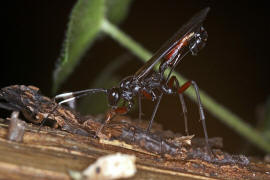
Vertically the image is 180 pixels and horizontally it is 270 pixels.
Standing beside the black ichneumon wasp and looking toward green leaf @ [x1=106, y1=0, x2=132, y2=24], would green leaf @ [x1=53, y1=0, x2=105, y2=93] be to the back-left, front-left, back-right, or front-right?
front-left

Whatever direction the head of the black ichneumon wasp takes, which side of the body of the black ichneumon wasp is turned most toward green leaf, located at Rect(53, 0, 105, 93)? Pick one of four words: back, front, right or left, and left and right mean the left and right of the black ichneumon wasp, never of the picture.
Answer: front

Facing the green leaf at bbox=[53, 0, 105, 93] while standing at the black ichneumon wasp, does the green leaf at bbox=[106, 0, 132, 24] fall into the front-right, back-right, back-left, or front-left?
front-right

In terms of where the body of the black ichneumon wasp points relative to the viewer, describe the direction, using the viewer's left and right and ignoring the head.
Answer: facing to the left of the viewer
